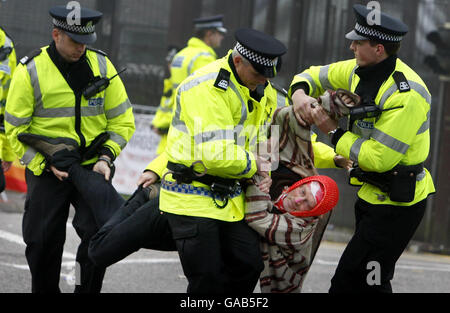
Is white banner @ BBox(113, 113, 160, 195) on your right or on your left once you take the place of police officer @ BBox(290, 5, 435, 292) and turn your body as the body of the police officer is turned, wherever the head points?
on your right

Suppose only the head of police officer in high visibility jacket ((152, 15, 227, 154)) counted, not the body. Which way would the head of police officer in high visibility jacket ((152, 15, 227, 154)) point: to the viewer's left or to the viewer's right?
to the viewer's right

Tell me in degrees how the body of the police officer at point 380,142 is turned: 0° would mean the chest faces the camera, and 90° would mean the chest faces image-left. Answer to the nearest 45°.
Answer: approximately 45°

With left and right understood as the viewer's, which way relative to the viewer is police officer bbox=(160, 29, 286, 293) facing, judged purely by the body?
facing to the right of the viewer

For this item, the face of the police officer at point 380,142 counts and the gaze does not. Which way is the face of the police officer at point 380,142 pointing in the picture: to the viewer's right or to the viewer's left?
to the viewer's left
